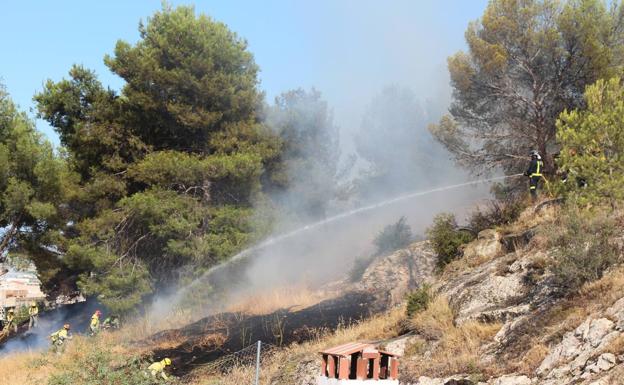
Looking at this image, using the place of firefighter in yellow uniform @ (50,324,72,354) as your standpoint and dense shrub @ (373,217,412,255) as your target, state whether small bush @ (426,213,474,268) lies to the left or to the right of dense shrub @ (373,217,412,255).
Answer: right

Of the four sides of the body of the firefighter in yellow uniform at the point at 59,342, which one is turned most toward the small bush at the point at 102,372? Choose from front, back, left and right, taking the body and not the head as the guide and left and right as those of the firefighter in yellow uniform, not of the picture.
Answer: right

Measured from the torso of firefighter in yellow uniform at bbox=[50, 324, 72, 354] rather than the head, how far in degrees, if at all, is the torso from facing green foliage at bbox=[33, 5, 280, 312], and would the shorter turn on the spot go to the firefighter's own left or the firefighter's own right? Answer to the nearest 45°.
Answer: approximately 45° to the firefighter's own left

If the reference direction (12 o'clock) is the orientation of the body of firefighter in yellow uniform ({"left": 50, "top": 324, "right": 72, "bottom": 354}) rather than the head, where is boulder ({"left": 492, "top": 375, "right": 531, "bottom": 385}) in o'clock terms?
The boulder is roughly at 2 o'clock from the firefighter in yellow uniform.

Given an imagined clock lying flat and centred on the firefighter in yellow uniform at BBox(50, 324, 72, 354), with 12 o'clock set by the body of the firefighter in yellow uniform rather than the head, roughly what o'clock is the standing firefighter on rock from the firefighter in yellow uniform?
The standing firefighter on rock is roughly at 1 o'clock from the firefighter in yellow uniform.

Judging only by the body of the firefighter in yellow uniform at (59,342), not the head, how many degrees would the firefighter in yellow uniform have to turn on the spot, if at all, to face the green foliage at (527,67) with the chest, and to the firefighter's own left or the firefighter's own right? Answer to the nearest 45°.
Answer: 0° — they already face it

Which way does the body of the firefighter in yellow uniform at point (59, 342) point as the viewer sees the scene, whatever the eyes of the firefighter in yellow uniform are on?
to the viewer's right

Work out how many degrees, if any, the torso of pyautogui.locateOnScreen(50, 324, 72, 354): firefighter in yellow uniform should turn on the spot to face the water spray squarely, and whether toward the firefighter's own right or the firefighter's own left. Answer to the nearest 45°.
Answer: approximately 45° to the firefighter's own left

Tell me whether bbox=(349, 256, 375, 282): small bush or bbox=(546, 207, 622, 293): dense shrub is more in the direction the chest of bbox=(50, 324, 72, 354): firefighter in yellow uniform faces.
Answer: the small bush
